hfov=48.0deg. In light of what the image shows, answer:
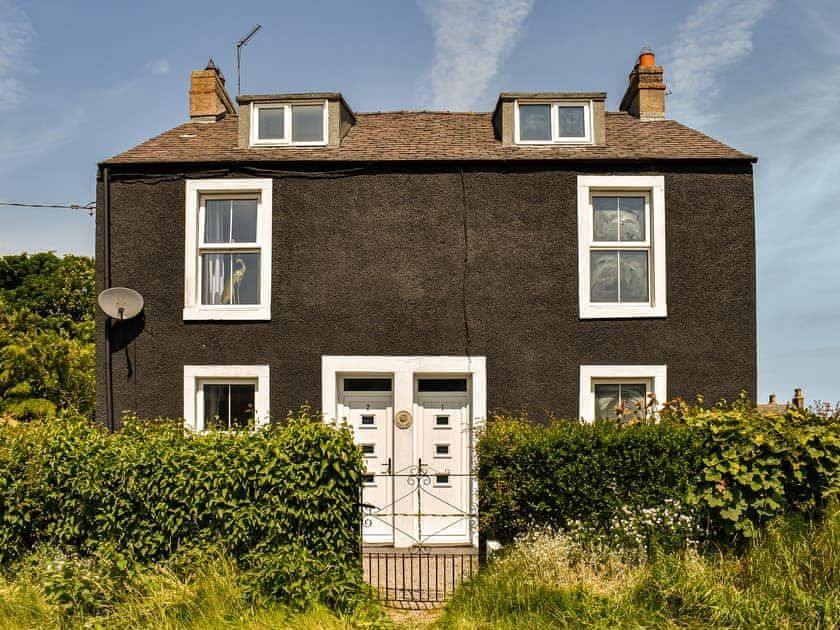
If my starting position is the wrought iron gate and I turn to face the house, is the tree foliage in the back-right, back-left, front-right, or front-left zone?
front-left

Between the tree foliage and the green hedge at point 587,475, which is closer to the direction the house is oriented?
the green hedge

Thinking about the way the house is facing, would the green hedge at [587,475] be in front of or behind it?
in front

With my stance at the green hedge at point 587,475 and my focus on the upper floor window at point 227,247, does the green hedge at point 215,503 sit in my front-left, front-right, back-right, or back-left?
front-left

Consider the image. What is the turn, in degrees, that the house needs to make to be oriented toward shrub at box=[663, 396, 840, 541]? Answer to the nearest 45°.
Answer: approximately 45° to its left

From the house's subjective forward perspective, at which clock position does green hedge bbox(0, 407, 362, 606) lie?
The green hedge is roughly at 1 o'clock from the house.

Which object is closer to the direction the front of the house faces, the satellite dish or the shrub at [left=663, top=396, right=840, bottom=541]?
the shrub

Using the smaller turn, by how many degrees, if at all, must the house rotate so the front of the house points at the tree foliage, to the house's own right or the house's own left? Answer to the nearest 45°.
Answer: approximately 135° to the house's own right

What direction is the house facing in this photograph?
toward the camera
